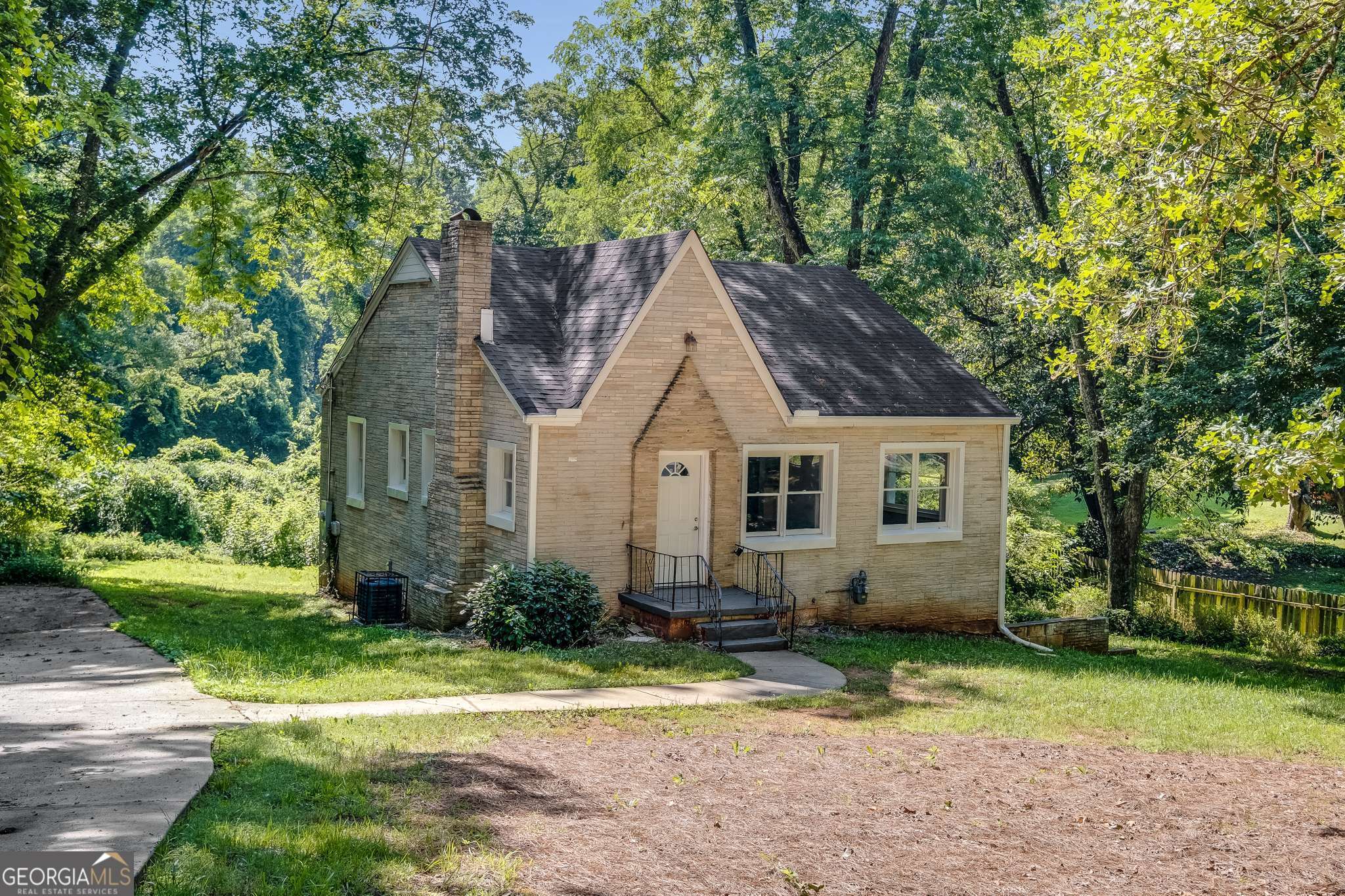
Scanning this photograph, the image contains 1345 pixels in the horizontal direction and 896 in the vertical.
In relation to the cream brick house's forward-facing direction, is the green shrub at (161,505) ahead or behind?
behind

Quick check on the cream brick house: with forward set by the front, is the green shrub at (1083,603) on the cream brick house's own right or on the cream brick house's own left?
on the cream brick house's own left

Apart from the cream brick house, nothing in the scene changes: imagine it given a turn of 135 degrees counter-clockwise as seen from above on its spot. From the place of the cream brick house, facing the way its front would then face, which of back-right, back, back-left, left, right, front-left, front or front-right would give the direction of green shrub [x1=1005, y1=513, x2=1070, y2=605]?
front-right

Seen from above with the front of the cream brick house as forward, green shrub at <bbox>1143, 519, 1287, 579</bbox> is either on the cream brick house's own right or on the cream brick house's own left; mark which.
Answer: on the cream brick house's own left

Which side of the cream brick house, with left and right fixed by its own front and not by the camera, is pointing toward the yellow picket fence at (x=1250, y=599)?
left

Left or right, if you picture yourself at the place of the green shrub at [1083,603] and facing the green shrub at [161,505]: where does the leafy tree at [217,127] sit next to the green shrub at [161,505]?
left

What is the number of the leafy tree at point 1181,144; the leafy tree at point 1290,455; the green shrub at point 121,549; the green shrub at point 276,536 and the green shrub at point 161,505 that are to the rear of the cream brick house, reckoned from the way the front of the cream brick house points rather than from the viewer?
3

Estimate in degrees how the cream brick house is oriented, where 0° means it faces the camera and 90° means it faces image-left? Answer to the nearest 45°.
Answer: approximately 315°

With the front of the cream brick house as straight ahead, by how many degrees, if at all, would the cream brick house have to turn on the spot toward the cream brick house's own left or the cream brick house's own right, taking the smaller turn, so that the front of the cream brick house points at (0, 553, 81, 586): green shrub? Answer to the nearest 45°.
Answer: approximately 135° to the cream brick house's own right

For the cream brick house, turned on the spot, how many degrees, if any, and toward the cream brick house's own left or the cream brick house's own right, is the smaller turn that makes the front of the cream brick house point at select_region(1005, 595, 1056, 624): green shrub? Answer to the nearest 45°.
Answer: approximately 90° to the cream brick house's own left

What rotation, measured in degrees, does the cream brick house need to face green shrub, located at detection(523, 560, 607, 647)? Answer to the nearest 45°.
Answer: approximately 90° to its right
